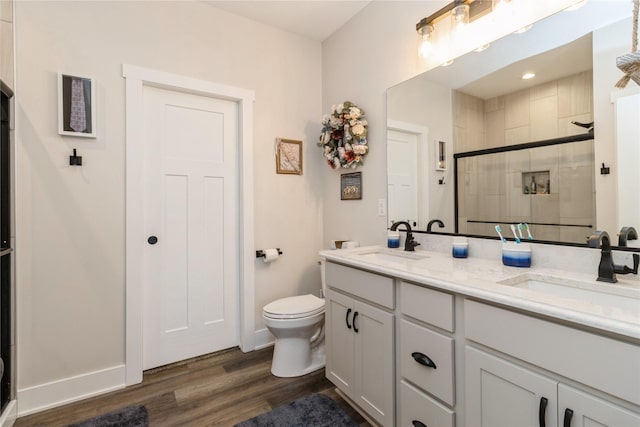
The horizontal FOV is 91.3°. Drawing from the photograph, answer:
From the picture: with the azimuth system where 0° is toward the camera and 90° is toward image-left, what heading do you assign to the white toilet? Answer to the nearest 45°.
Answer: approximately 45°

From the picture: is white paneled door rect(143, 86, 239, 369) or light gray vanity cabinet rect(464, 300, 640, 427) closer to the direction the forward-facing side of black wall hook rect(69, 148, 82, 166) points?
the light gray vanity cabinet

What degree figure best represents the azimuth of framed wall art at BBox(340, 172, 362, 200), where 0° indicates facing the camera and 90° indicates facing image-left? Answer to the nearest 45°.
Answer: approximately 45°

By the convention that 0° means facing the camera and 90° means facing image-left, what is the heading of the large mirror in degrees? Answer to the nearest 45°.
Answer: approximately 45°
